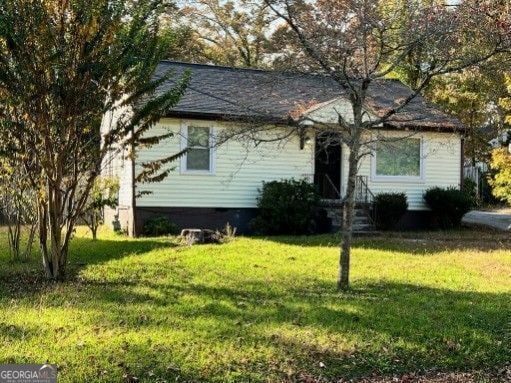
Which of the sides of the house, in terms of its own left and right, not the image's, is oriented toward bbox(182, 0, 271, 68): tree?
back

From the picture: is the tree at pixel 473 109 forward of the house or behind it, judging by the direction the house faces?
behind

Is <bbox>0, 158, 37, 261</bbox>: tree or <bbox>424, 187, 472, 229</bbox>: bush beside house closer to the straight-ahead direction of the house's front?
the tree

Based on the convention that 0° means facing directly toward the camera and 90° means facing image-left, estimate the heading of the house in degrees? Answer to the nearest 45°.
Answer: approximately 0°

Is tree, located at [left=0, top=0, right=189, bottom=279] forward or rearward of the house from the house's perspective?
forward

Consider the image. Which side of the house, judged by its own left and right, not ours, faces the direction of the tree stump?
front

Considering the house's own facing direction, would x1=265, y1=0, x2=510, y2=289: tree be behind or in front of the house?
in front

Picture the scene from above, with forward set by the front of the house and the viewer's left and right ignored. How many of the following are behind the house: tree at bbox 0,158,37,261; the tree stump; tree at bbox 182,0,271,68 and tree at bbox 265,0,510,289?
1

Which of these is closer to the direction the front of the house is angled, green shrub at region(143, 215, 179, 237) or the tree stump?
the tree stump

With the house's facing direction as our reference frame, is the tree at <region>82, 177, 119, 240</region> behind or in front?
in front
